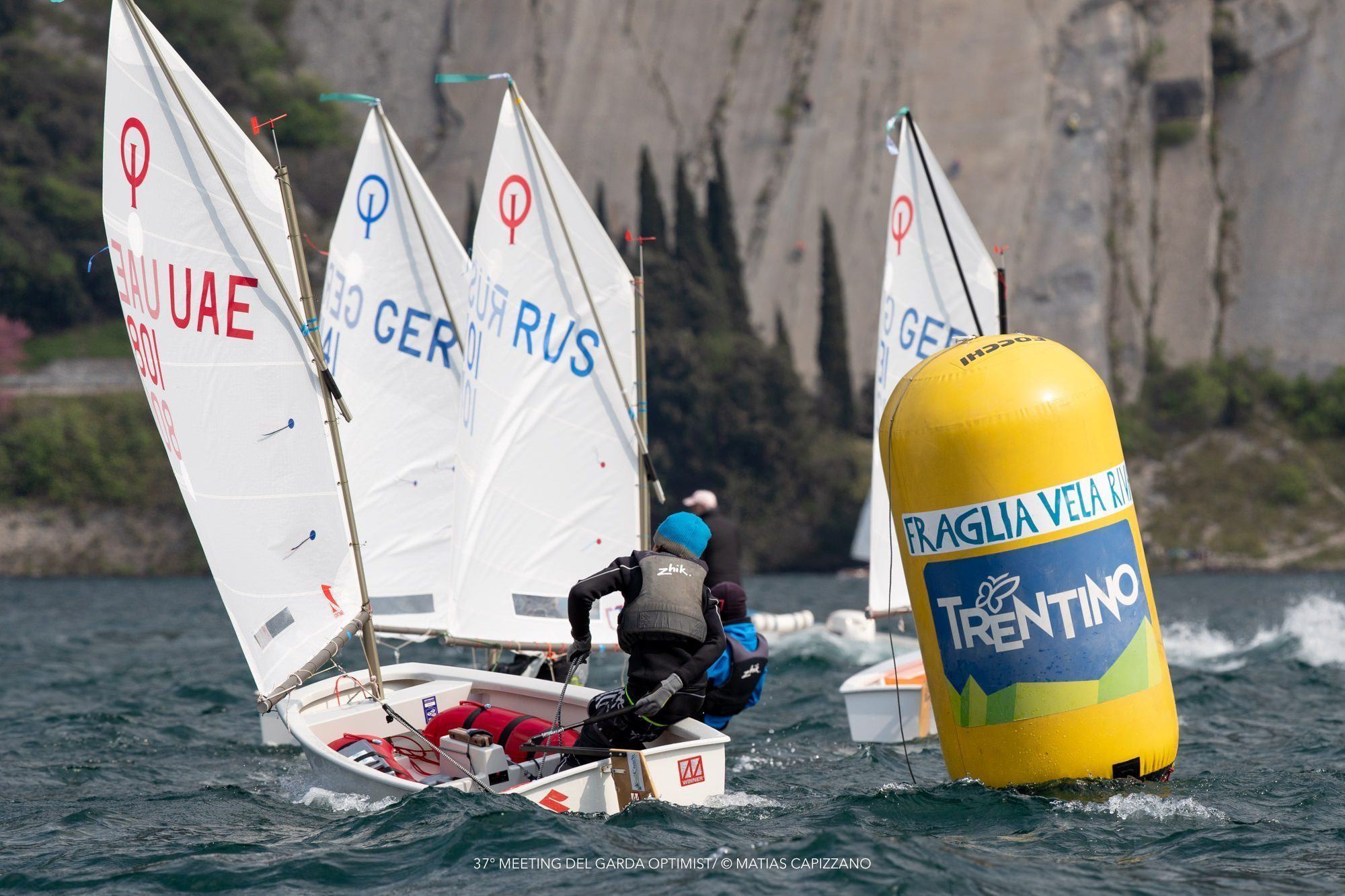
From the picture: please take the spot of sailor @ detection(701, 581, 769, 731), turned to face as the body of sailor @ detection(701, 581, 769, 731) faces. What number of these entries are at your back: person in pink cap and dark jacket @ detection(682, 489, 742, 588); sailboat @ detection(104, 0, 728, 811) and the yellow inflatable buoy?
1

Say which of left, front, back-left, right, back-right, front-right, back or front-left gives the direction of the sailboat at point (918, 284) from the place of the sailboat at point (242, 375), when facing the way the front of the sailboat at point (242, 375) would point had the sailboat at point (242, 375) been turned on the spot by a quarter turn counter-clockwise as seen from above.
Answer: back

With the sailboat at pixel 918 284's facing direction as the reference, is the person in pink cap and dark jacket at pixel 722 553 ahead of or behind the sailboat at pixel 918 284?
ahead

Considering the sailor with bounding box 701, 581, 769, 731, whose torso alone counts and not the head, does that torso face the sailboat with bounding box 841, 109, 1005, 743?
no

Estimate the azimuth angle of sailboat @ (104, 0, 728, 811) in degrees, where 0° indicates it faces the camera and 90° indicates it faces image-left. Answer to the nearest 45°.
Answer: approximately 135°

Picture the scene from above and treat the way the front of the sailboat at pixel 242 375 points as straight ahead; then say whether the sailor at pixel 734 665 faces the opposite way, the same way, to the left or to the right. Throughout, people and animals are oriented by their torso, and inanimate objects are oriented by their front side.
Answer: the same way

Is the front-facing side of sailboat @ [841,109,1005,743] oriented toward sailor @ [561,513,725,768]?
no

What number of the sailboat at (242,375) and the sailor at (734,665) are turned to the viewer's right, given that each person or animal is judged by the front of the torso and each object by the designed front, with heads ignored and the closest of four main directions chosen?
0

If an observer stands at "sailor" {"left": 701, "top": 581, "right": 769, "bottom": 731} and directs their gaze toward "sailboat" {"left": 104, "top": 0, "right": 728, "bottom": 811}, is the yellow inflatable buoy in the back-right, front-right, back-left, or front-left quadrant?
back-left

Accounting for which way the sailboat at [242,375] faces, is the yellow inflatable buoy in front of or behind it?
behind

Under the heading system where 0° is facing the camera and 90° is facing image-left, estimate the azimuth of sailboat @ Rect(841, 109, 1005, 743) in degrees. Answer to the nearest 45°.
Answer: approximately 225°

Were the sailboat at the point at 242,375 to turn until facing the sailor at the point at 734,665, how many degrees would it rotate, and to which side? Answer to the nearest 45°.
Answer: approximately 135° to its right

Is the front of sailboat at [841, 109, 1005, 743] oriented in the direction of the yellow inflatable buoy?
no
